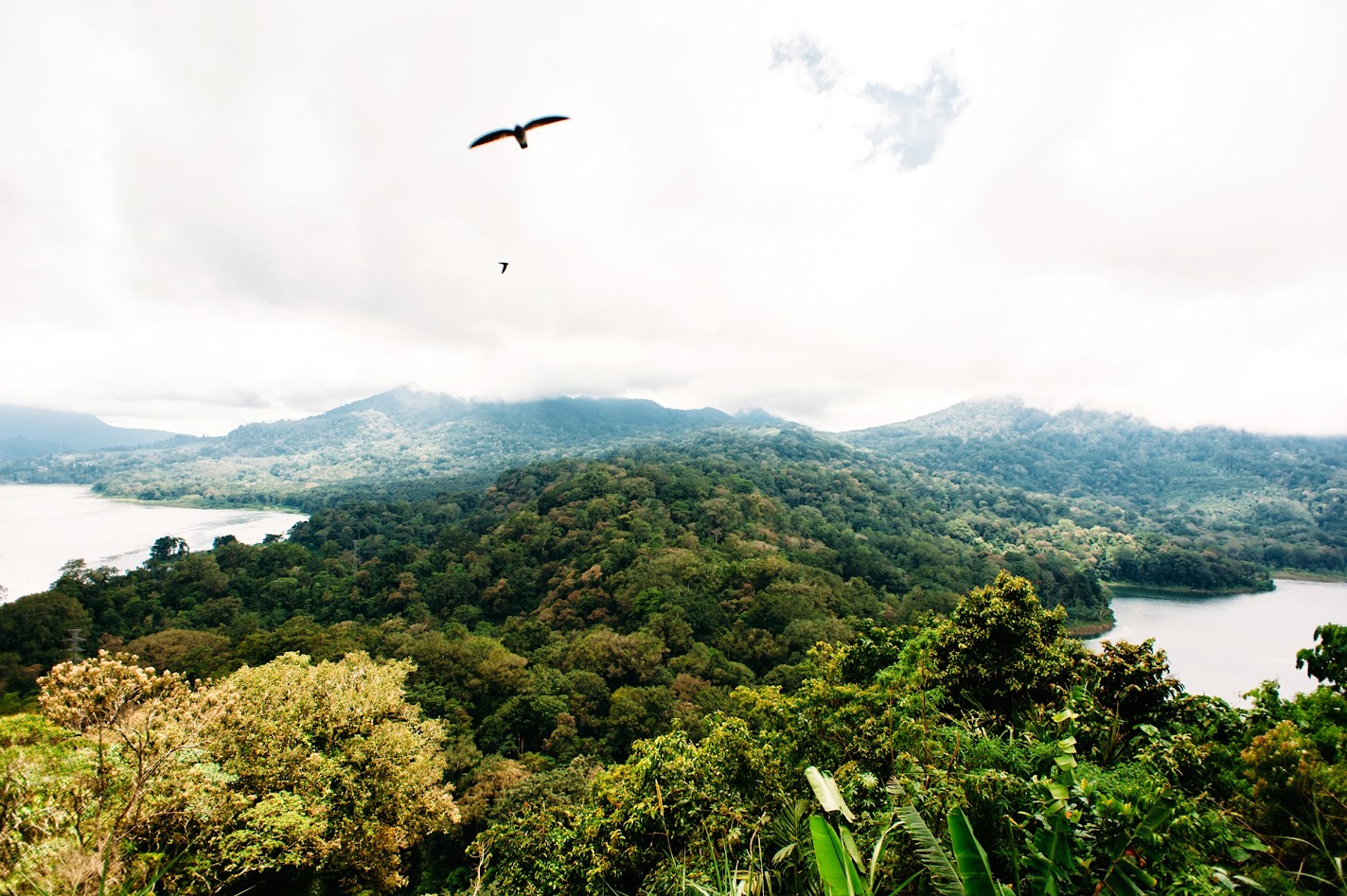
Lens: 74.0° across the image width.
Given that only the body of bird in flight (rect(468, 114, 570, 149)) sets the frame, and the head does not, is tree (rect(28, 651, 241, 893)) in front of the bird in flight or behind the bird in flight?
behind

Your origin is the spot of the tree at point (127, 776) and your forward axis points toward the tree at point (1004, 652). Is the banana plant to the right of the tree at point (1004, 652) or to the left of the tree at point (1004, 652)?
right

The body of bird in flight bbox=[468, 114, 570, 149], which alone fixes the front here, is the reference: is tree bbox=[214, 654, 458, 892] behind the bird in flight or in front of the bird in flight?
behind
